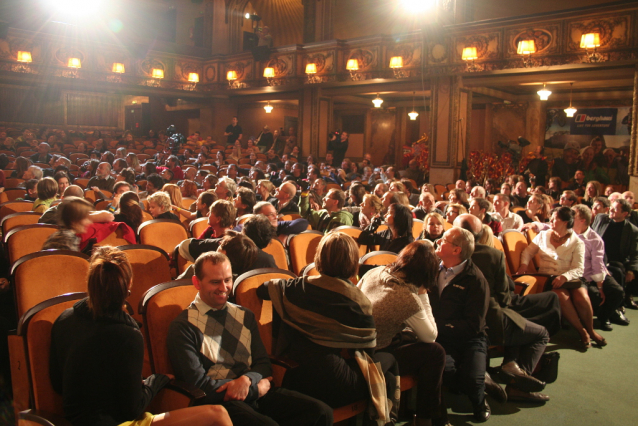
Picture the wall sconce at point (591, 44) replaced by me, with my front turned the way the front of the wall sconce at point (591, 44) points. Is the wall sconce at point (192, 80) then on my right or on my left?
on my right

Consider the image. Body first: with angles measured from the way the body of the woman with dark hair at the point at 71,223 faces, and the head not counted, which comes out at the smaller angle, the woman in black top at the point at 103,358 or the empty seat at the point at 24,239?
the woman in black top

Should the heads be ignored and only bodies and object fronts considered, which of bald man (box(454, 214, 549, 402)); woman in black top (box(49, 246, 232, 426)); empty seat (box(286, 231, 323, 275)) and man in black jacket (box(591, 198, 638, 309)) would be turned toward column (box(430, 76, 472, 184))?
the woman in black top

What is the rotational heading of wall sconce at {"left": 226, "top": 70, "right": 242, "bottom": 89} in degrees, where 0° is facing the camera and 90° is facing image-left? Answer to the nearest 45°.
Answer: approximately 45°

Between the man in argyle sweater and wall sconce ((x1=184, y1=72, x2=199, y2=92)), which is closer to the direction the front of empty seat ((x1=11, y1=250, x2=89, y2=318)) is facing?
the man in argyle sweater

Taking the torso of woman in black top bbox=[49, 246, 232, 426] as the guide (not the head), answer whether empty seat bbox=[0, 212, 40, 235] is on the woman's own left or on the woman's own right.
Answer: on the woman's own left

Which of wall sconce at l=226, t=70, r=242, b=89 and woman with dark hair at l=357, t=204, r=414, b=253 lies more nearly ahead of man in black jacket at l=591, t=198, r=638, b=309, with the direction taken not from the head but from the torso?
the woman with dark hair

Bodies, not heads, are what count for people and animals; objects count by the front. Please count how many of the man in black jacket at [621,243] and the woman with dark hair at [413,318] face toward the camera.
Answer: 1

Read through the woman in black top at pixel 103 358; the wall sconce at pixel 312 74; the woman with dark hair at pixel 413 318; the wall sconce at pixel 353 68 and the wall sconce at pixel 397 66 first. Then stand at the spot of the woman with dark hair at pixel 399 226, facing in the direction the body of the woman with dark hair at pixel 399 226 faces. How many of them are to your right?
3

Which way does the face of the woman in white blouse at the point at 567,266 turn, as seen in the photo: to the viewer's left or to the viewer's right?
to the viewer's left
